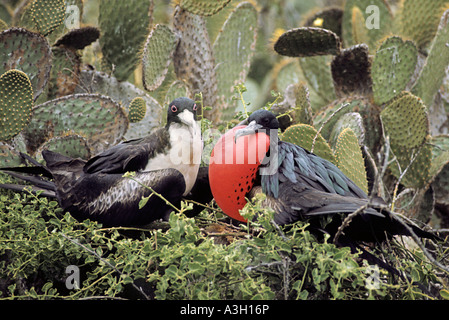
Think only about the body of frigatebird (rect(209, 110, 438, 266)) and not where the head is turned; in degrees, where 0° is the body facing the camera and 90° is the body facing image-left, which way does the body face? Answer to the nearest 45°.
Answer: approximately 90°

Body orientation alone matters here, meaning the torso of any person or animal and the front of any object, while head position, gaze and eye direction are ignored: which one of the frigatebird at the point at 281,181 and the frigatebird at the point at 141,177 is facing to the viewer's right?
the frigatebird at the point at 141,177

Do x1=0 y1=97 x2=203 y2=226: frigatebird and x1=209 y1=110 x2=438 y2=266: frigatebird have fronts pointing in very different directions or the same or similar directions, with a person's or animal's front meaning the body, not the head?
very different directions

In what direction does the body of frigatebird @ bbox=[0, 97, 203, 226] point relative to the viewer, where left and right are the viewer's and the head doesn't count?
facing to the right of the viewer

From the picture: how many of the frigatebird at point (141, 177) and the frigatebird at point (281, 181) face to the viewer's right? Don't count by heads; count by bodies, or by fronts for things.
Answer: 1
